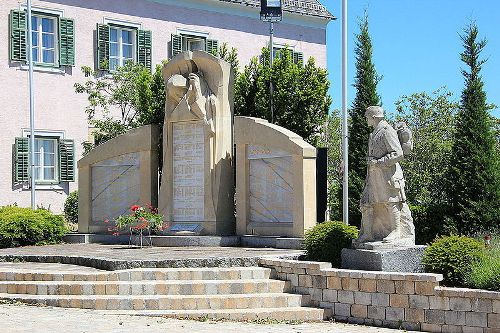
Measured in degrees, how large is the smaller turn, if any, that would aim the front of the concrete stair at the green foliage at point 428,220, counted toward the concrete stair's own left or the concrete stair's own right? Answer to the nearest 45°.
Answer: approximately 135° to the concrete stair's own left

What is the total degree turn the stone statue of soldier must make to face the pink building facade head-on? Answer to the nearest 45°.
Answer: approximately 45° to its right

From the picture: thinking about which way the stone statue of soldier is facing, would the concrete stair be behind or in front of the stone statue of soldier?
in front

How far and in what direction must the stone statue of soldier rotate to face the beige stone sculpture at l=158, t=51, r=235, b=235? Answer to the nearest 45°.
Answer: approximately 45° to its right

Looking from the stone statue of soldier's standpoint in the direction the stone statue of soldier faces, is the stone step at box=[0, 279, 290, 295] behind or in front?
in front

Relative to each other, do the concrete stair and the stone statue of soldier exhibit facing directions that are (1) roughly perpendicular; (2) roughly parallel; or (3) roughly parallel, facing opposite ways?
roughly perpendicular

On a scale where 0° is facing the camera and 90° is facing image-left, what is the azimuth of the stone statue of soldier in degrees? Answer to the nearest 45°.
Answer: approximately 90°

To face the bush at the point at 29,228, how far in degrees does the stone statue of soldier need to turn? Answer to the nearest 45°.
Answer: approximately 45° to its right

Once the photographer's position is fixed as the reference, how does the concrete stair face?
facing the viewer

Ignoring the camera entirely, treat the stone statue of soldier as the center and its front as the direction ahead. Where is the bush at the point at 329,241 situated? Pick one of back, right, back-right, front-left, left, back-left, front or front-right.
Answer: front-right

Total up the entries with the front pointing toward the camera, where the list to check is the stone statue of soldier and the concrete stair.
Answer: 1

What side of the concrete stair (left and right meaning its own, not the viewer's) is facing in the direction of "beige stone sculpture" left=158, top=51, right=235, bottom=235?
back

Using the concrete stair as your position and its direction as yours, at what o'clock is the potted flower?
The potted flower is roughly at 6 o'clock from the concrete stair.
